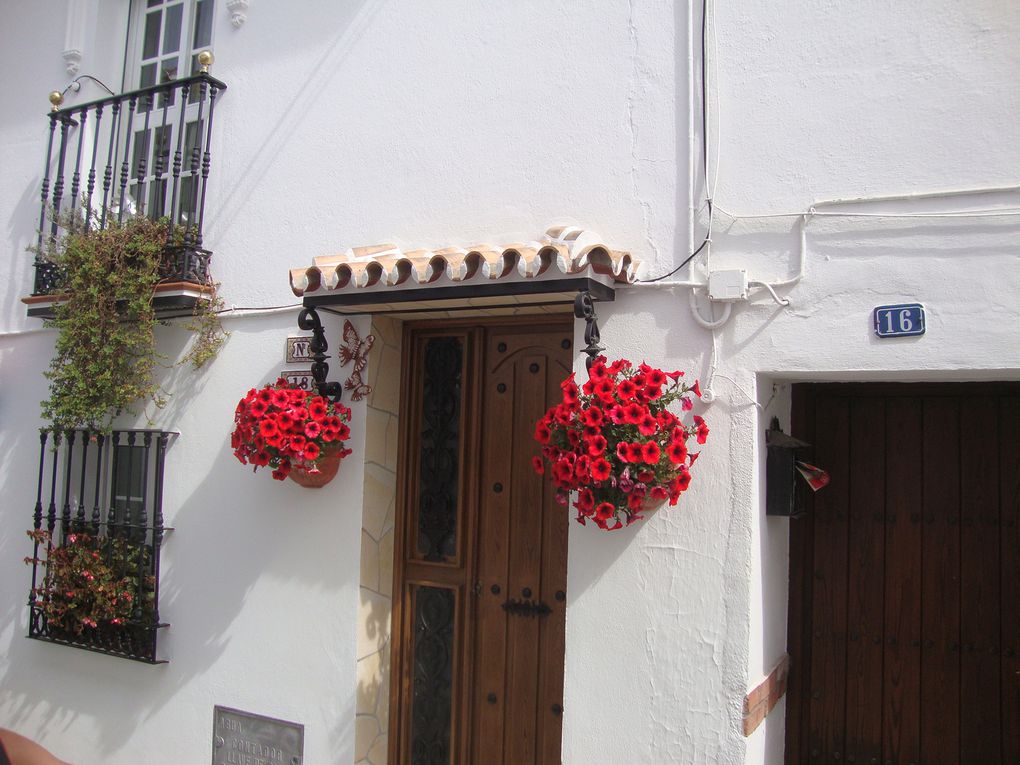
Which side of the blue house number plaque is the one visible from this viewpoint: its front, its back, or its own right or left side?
front

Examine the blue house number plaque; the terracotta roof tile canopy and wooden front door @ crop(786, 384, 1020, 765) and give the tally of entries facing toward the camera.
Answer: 3

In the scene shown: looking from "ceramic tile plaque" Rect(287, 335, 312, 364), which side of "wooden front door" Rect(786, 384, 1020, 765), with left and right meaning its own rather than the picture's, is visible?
right

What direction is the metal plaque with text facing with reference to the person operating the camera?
facing the viewer and to the right of the viewer

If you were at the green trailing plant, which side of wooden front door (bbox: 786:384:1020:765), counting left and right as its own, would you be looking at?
right

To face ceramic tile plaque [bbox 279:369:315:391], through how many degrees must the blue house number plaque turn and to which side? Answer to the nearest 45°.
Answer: approximately 90° to its right

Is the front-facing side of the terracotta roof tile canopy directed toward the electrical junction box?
no

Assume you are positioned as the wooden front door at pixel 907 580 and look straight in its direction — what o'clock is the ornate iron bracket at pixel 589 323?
The ornate iron bracket is roughly at 2 o'clock from the wooden front door.

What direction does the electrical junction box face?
toward the camera

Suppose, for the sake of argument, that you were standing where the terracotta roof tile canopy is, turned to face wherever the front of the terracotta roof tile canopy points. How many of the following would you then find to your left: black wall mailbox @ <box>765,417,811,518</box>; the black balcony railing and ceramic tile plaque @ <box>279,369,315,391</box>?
1

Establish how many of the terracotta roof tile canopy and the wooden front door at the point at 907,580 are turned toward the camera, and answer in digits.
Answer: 2

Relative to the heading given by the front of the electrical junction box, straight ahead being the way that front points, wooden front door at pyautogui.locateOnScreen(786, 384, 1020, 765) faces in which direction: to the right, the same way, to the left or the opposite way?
the same way
